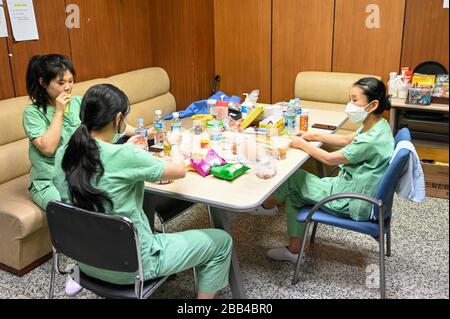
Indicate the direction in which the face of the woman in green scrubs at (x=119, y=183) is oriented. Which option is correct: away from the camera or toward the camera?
away from the camera

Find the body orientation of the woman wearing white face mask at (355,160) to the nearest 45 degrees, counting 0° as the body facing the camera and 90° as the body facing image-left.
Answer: approximately 90°

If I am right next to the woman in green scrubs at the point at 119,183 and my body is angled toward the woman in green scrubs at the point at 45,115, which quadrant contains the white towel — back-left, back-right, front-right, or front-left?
back-right

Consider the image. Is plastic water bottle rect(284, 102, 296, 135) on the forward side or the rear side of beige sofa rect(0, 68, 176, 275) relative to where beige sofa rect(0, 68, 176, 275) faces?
on the forward side

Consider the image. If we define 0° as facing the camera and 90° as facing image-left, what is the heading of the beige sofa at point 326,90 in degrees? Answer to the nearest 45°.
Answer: approximately 0°

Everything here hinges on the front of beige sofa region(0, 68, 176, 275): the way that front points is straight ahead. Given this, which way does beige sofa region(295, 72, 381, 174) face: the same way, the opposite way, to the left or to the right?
to the right

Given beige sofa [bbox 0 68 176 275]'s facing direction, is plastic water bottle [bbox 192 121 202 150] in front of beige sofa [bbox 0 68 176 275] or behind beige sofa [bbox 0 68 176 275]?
in front

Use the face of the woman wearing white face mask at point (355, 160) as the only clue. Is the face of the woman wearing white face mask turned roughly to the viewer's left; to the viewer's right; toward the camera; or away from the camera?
to the viewer's left

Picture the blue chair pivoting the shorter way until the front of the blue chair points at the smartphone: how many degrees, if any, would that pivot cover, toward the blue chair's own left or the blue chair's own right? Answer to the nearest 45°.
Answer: approximately 45° to the blue chair's own right

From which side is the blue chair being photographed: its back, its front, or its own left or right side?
left

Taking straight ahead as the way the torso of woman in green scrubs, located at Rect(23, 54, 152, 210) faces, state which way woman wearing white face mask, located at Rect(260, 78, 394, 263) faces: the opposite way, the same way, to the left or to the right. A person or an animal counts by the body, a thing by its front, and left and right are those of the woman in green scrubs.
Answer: the opposite way
